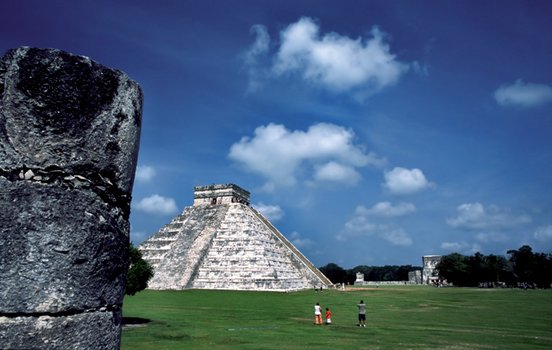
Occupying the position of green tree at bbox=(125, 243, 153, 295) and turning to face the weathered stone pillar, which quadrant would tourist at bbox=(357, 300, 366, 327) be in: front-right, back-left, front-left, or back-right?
front-left

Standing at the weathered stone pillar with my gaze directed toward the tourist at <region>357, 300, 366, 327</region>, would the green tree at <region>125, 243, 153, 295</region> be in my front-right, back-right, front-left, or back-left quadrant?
front-left

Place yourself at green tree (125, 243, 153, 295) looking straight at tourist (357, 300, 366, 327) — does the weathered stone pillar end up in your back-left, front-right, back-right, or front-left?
front-right

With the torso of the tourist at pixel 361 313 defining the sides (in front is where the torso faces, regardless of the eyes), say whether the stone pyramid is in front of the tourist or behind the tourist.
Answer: in front
